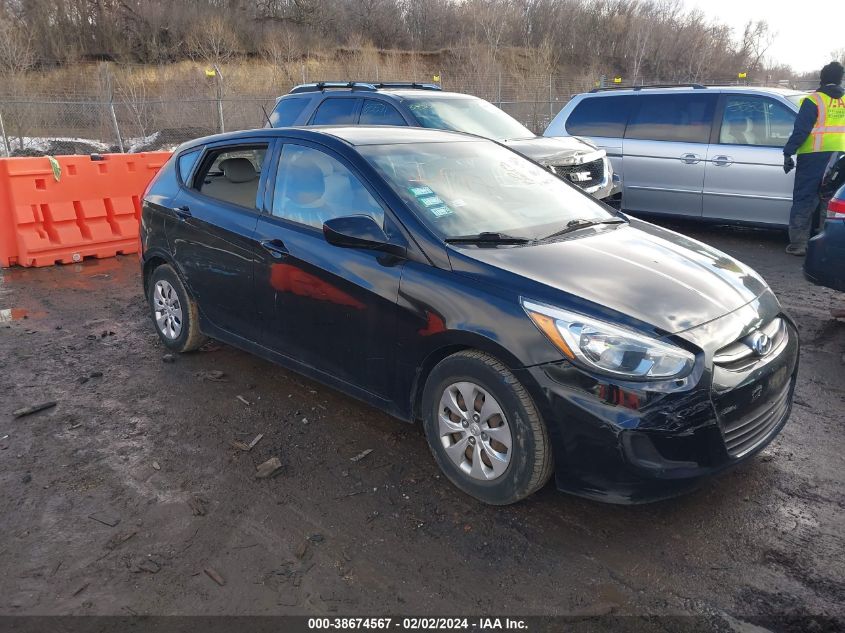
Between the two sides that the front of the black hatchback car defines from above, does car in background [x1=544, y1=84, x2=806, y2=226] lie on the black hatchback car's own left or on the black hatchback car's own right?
on the black hatchback car's own left

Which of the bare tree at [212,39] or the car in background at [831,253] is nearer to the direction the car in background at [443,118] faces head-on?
the car in background

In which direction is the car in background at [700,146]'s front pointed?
to the viewer's right

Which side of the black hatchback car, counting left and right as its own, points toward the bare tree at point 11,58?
back

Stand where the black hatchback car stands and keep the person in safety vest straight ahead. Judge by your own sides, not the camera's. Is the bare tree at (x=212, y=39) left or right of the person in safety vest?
left

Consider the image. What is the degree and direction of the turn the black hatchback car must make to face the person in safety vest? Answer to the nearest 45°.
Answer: approximately 90° to its left

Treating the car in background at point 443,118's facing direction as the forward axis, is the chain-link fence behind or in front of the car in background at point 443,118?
behind

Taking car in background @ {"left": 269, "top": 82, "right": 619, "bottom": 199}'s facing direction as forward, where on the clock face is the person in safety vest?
The person in safety vest is roughly at 11 o'clock from the car in background.

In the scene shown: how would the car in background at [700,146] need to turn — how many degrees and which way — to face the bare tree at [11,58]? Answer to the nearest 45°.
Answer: approximately 135° to its left

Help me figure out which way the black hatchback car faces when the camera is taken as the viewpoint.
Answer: facing the viewer and to the right of the viewer

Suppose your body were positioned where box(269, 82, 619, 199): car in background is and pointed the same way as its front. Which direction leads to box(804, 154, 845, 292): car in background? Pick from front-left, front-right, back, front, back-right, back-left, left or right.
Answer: front

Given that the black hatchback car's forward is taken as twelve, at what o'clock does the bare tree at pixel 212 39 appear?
The bare tree is roughly at 7 o'clock from the black hatchback car.

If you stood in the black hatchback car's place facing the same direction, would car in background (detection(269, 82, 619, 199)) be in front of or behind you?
behind

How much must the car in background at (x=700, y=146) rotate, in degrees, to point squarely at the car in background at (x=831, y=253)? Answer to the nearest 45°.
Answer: approximately 90° to its right
